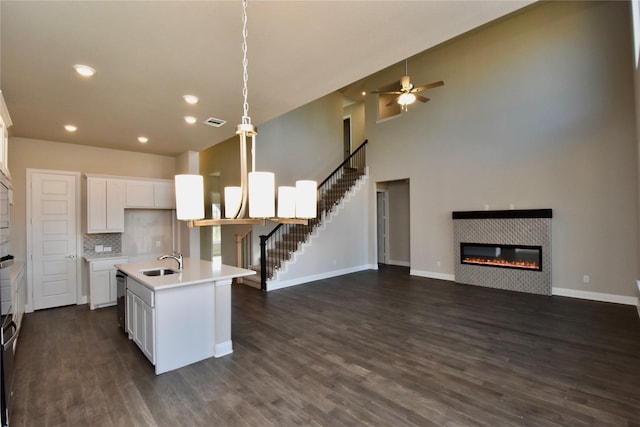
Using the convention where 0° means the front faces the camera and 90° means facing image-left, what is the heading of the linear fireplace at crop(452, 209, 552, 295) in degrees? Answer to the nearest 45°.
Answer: approximately 45°

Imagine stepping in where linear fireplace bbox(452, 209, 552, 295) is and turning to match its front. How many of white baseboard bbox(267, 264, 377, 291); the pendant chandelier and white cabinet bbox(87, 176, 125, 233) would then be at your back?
0

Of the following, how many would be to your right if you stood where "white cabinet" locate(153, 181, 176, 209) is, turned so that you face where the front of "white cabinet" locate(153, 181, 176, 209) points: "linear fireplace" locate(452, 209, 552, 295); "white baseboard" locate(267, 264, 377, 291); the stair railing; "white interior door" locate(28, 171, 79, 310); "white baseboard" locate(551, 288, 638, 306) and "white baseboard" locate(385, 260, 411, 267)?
1

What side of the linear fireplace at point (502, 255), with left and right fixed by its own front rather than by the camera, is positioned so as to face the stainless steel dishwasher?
front

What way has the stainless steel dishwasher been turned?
to the viewer's left

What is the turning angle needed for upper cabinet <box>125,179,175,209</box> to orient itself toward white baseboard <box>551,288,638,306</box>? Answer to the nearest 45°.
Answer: approximately 45° to its left

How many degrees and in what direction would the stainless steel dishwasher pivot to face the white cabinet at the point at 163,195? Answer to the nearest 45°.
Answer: approximately 90° to its right

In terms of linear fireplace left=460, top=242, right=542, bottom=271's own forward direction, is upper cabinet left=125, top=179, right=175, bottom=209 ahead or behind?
ahead

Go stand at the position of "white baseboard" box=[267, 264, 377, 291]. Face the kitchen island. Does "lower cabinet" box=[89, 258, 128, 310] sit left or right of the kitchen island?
right

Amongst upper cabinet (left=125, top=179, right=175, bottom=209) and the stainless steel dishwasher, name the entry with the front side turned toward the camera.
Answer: the upper cabinet

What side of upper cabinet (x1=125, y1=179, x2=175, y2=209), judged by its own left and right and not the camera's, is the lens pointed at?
front

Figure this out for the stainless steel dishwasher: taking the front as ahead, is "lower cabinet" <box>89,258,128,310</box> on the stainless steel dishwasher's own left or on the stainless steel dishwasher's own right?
on the stainless steel dishwasher's own right

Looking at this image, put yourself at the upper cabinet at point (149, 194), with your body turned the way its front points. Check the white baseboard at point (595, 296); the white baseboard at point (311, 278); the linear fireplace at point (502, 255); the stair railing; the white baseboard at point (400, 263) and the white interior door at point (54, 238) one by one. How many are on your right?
1

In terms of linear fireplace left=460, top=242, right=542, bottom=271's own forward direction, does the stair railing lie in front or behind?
in front

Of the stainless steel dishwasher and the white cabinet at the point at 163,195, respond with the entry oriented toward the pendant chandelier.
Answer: the white cabinet
